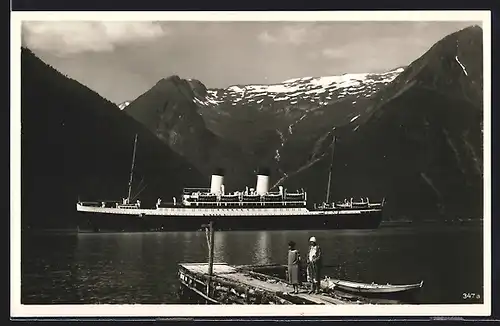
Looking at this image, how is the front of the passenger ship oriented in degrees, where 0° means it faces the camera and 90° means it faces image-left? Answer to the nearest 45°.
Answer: approximately 90°

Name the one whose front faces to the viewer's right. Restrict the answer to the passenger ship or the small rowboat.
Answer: the small rowboat

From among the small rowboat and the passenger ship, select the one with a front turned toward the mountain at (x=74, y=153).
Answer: the passenger ship
